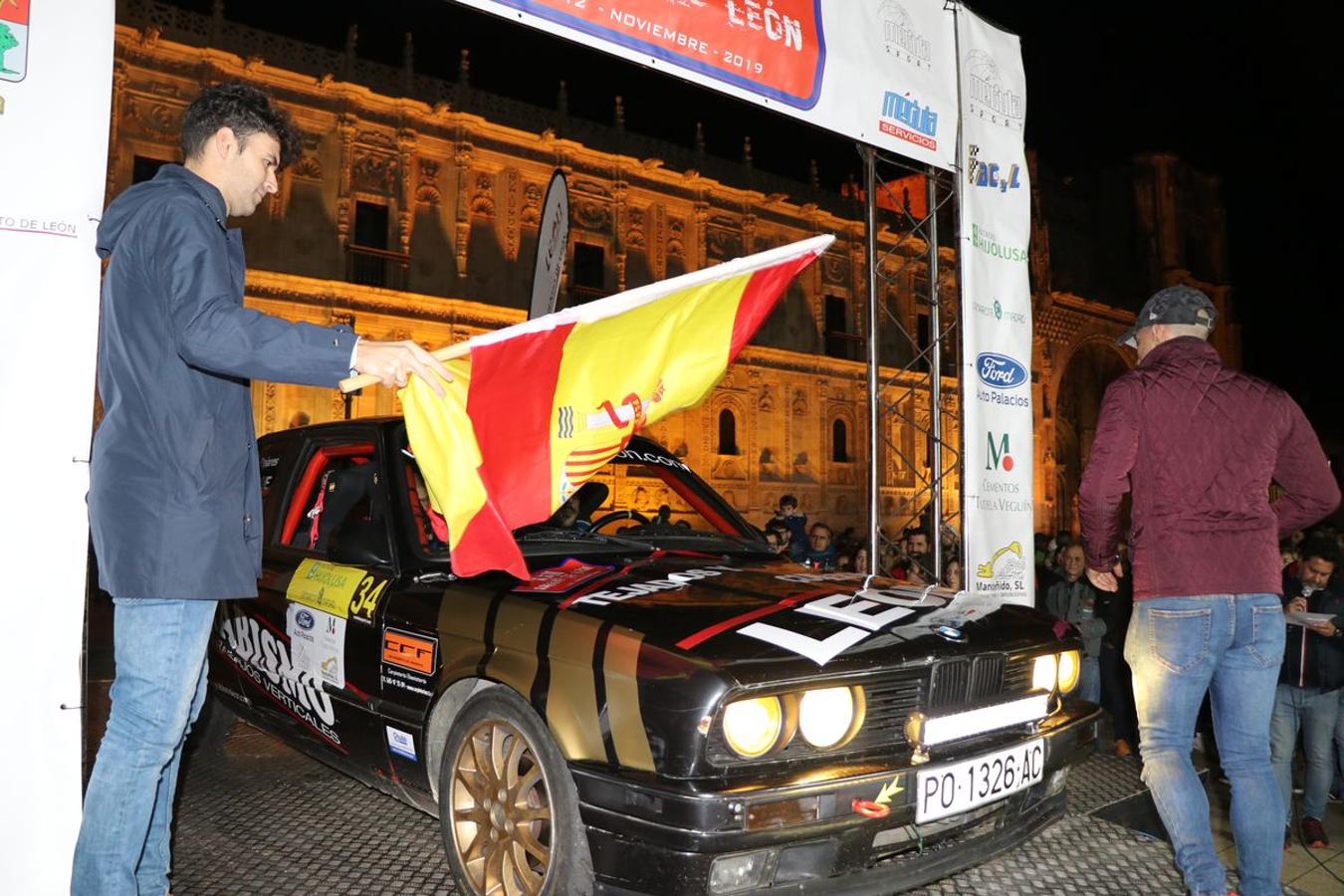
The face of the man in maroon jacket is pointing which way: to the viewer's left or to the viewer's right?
to the viewer's left

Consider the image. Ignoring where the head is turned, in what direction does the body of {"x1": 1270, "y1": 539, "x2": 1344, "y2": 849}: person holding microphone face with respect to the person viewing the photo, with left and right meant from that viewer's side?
facing the viewer and to the left of the viewer

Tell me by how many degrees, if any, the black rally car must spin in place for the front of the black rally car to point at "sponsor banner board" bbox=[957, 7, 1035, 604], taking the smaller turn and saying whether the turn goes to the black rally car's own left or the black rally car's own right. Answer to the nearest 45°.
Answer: approximately 90° to the black rally car's own left

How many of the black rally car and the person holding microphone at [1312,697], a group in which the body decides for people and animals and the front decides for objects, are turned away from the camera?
0

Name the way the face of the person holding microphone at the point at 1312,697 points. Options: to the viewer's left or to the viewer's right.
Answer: to the viewer's left

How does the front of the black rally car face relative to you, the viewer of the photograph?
facing the viewer and to the right of the viewer
